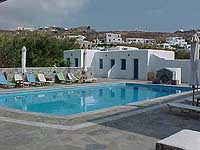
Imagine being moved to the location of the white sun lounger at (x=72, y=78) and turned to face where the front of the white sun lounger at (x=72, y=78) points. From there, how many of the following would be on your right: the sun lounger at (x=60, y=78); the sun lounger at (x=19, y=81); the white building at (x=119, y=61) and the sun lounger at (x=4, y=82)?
3

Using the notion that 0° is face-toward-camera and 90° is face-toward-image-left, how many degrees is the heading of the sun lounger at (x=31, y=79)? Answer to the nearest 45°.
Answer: approximately 315°

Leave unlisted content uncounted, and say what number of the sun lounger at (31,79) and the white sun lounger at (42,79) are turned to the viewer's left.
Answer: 0

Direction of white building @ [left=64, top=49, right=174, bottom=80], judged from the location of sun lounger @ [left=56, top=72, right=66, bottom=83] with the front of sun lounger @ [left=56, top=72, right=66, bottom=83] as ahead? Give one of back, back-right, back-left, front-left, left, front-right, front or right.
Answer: left

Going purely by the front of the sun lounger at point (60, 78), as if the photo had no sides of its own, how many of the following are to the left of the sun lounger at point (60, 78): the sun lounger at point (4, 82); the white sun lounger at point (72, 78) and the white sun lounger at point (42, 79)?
1

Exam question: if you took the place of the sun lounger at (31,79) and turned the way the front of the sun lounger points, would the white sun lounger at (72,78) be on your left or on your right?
on your left

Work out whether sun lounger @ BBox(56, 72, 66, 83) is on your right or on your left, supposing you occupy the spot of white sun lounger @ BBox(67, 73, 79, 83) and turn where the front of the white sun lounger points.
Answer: on your right

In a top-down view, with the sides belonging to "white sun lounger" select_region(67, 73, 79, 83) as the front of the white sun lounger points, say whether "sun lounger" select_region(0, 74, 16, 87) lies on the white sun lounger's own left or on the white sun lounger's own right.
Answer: on the white sun lounger's own right

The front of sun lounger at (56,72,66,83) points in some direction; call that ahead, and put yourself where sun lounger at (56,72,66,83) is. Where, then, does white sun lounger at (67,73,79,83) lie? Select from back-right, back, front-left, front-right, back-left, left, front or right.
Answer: left

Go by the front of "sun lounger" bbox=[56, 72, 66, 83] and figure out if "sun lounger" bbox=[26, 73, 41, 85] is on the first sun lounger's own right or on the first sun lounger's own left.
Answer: on the first sun lounger's own right

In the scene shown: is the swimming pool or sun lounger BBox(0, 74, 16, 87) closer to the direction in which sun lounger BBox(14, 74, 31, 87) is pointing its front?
the swimming pool

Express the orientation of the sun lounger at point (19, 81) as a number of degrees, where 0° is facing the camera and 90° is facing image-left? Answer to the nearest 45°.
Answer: approximately 315°

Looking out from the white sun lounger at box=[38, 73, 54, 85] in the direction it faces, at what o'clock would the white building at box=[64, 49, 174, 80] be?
The white building is roughly at 9 o'clock from the white sun lounger.

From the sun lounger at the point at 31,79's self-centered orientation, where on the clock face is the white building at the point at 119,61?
The white building is roughly at 9 o'clock from the sun lounger.
